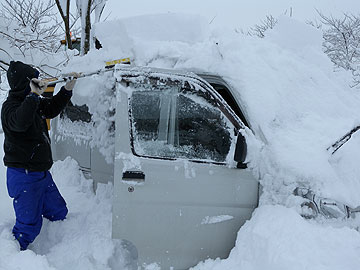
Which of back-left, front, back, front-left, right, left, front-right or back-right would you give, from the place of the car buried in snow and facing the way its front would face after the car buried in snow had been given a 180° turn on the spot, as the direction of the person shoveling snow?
front-left

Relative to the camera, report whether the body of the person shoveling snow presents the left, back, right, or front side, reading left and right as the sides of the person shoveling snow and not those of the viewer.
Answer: right

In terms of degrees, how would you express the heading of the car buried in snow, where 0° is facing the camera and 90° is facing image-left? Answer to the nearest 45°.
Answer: approximately 315°
